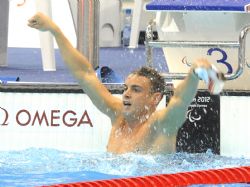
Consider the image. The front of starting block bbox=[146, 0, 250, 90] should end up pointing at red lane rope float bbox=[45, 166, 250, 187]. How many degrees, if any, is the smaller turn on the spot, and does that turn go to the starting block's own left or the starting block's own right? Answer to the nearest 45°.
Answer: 0° — it already faces it

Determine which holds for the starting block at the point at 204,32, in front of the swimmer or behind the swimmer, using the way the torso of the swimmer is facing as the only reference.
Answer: behind

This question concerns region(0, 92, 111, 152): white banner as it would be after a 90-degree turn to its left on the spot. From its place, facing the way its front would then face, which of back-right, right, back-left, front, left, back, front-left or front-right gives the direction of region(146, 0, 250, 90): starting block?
front

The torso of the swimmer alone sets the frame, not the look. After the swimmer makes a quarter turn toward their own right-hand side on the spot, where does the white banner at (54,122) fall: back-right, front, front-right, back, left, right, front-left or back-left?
front

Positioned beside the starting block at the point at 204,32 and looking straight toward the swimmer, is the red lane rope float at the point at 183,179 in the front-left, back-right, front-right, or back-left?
front-left

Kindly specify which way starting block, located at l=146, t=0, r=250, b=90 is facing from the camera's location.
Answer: facing the viewer

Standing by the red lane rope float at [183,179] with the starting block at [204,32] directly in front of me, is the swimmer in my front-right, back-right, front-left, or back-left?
front-left

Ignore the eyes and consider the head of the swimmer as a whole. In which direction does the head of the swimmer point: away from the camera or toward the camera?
toward the camera

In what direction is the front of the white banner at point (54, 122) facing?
toward the camera
